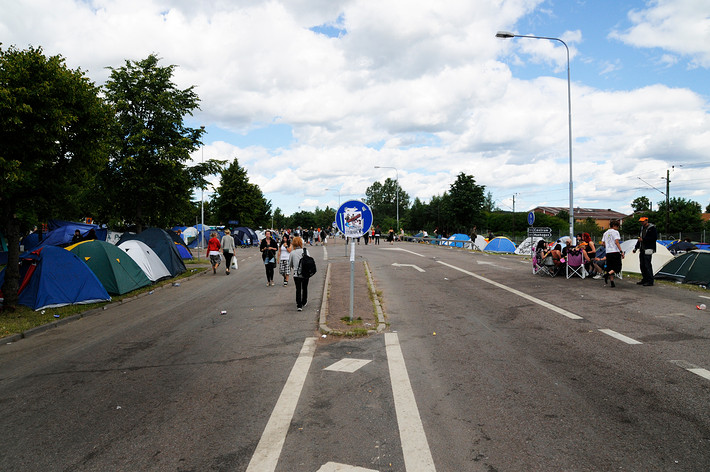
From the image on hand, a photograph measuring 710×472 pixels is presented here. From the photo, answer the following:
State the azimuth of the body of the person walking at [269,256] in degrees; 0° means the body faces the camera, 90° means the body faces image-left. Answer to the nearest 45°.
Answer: approximately 0°

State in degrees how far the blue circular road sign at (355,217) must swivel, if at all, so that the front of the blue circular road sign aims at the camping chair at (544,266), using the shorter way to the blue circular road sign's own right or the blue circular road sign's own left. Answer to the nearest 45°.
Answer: approximately 135° to the blue circular road sign's own left

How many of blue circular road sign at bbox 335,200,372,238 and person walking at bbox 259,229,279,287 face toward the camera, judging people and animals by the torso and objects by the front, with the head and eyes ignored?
2

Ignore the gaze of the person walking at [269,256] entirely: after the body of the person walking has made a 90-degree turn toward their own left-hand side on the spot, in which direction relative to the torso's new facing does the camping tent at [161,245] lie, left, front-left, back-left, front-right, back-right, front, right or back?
back-left

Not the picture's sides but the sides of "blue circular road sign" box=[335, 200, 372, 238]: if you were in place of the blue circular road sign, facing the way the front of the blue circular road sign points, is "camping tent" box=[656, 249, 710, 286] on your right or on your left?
on your left

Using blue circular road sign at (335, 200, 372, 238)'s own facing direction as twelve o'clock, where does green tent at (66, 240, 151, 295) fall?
The green tent is roughly at 4 o'clock from the blue circular road sign.

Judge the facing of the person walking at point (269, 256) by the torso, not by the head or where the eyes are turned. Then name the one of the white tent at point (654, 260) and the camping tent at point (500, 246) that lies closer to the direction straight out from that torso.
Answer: the white tent

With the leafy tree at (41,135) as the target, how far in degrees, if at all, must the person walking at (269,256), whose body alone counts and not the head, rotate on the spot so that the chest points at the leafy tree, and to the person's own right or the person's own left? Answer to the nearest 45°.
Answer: approximately 45° to the person's own right

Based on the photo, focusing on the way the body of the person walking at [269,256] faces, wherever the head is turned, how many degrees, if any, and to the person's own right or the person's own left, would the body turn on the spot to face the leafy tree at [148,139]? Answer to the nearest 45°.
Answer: approximately 135° to the person's own right

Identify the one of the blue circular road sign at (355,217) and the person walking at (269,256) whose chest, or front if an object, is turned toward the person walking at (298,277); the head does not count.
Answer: the person walking at (269,256)

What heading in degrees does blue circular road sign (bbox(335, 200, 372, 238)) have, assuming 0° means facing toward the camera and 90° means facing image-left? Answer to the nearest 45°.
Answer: approximately 0°

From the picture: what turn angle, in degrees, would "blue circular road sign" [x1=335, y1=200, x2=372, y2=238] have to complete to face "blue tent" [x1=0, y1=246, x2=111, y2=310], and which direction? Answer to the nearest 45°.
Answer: approximately 90° to its right

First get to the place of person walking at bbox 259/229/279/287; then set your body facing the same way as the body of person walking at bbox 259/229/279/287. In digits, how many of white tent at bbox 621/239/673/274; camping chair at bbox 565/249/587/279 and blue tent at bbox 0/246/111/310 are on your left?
2

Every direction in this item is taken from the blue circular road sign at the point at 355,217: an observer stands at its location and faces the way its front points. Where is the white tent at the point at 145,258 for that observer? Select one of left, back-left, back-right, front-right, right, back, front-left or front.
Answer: back-right
